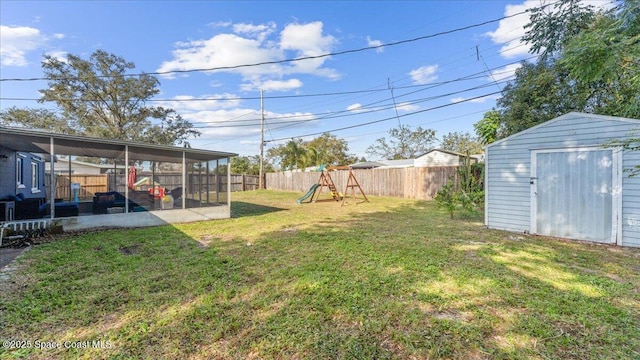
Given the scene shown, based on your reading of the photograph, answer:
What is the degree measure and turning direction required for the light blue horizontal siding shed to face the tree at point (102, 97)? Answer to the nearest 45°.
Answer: approximately 45° to its right

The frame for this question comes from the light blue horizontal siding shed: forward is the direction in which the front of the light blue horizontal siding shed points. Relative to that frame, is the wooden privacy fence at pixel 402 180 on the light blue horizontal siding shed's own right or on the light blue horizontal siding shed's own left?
on the light blue horizontal siding shed's own right

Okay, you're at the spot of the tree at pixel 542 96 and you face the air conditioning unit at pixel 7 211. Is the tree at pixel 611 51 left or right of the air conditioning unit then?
left

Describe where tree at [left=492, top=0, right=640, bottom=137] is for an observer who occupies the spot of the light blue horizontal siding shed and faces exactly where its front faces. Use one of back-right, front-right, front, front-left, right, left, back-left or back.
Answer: back-right

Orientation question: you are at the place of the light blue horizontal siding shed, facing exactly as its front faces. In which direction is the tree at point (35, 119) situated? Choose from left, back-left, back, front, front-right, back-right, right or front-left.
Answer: front-right

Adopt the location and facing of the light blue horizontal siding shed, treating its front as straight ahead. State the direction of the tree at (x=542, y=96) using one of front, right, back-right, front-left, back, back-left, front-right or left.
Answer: back-right

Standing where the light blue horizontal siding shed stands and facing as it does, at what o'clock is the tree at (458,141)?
The tree is roughly at 4 o'clock from the light blue horizontal siding shed.

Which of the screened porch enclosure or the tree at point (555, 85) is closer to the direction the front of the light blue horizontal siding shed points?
the screened porch enclosure

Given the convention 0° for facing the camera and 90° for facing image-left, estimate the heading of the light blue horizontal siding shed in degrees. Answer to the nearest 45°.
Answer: approximately 45°

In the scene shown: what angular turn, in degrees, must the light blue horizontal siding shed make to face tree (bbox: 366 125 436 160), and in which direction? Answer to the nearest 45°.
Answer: approximately 90° to its right

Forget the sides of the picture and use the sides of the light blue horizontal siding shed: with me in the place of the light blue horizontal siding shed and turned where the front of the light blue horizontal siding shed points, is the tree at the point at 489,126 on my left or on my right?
on my right
